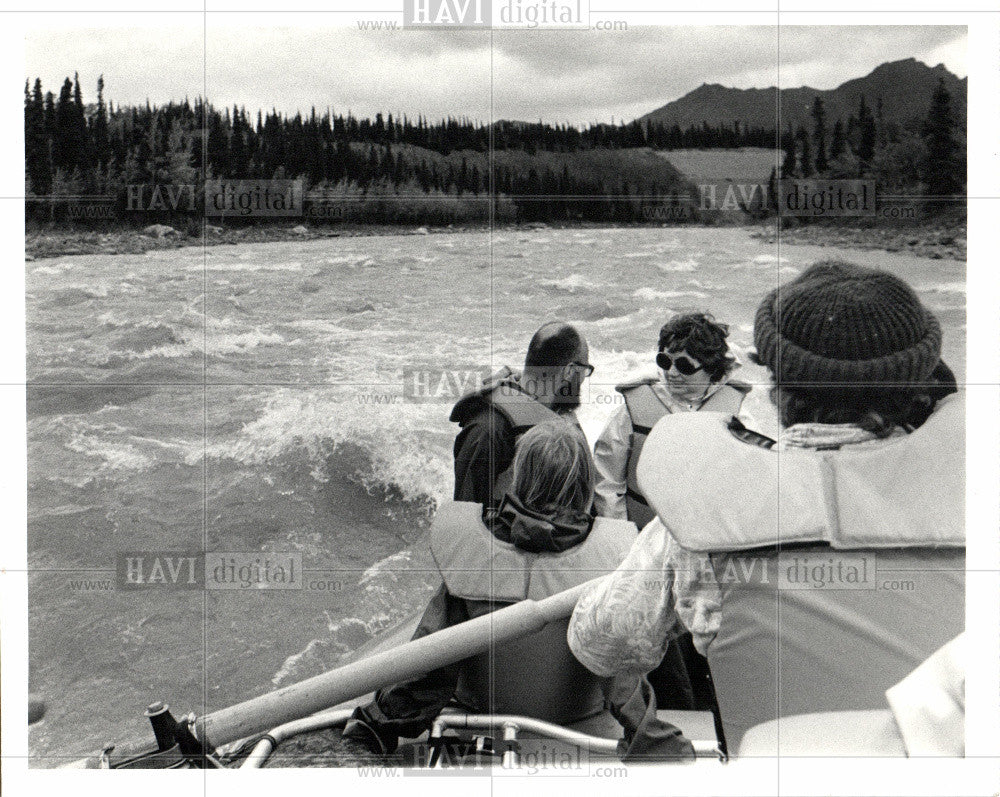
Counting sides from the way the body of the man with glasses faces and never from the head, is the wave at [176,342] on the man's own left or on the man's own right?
on the man's own left

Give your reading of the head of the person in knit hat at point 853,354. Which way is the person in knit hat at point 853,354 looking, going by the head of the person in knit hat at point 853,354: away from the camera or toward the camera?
away from the camera

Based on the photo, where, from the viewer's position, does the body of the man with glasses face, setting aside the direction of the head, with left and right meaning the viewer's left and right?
facing away from the viewer and to the right of the viewer

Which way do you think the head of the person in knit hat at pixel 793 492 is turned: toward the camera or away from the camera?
away from the camera

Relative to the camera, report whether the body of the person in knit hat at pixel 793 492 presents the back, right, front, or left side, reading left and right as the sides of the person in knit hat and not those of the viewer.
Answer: back
